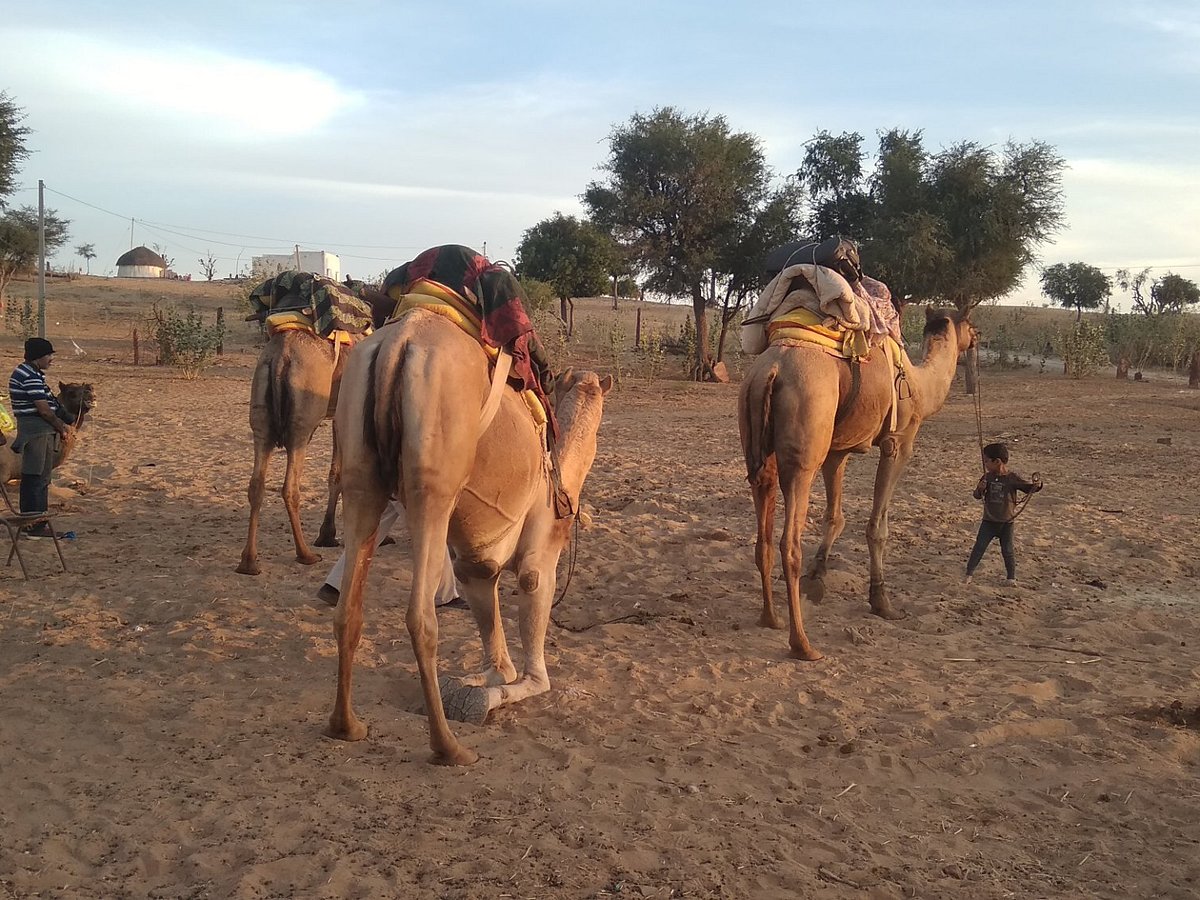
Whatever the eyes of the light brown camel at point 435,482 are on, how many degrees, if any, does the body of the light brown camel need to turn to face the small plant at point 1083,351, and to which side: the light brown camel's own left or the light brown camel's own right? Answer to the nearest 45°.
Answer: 0° — it already faces it

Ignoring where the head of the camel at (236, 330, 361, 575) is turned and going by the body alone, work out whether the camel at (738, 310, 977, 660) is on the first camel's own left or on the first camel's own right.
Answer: on the first camel's own right

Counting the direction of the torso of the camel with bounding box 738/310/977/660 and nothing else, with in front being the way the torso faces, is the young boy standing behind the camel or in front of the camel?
in front

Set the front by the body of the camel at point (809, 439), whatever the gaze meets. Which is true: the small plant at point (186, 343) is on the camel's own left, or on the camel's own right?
on the camel's own left

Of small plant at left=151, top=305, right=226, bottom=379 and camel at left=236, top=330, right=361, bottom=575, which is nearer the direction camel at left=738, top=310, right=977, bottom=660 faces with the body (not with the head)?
the small plant

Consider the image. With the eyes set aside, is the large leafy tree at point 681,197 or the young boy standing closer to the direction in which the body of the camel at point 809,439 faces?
the young boy standing

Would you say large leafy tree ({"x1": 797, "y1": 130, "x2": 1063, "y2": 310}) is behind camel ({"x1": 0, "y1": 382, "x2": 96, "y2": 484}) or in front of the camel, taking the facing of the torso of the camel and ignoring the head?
in front

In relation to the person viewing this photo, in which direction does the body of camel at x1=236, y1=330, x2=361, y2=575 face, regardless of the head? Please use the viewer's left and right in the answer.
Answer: facing away from the viewer and to the right of the viewer

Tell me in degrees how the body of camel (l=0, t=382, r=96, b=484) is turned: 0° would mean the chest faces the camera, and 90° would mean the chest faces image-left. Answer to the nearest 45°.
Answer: approximately 270°

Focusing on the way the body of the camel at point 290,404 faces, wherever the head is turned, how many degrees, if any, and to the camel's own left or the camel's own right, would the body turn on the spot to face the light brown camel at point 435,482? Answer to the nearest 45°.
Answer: approximately 135° to the camel's own right

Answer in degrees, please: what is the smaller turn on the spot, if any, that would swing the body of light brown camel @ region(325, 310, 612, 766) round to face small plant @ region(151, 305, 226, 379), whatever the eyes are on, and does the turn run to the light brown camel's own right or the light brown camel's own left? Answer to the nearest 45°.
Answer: approximately 45° to the light brown camel's own left

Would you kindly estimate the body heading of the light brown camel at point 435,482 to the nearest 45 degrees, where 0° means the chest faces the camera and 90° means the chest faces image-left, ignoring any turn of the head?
approximately 225°

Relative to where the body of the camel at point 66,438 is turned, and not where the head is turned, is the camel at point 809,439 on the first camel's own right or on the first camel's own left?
on the first camel's own right
